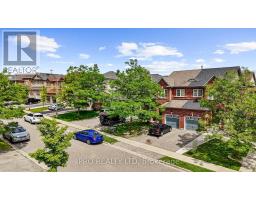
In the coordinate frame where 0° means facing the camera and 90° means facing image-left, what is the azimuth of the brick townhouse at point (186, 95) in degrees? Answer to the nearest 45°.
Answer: approximately 45°

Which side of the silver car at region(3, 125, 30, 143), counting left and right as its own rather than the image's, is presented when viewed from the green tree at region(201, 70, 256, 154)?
front

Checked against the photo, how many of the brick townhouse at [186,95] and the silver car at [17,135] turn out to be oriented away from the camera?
0

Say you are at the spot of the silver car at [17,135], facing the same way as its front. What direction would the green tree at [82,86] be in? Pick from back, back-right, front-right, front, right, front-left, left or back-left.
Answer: left

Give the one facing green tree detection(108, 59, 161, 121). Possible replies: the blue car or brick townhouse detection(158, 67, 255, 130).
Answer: the brick townhouse

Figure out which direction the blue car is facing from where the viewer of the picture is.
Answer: facing away from the viewer and to the left of the viewer

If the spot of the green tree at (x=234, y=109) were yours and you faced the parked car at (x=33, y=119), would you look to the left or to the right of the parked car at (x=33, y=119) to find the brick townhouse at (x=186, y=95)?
right

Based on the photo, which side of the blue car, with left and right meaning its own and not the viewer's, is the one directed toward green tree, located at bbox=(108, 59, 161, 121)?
right

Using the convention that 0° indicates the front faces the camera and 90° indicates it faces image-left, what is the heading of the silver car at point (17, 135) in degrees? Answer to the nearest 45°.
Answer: approximately 315°

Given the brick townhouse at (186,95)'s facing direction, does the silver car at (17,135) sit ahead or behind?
ahead

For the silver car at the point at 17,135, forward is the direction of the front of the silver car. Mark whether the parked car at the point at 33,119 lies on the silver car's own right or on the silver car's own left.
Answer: on the silver car's own left

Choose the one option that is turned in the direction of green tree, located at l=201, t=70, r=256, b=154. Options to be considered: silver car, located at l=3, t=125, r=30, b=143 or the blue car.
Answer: the silver car

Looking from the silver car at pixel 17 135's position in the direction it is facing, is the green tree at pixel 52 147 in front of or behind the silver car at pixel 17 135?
in front

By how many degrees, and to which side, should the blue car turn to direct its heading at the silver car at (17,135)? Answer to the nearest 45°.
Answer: approximately 45° to its left
